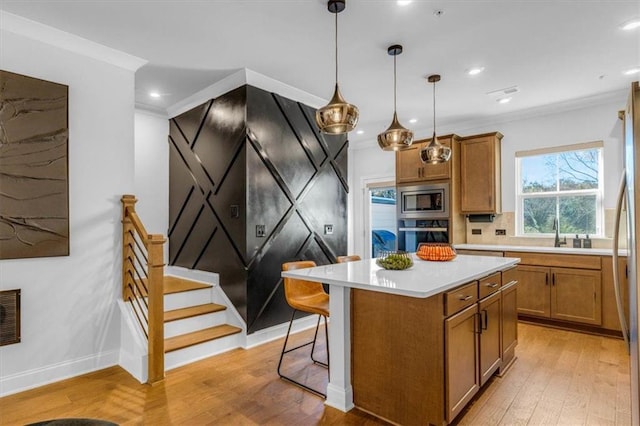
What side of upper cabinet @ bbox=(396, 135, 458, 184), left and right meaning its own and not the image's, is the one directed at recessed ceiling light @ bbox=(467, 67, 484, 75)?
front

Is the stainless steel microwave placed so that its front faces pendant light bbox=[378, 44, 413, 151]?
yes

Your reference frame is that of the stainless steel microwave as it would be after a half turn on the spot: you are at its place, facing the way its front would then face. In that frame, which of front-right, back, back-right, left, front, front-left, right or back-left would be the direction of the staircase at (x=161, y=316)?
back-left

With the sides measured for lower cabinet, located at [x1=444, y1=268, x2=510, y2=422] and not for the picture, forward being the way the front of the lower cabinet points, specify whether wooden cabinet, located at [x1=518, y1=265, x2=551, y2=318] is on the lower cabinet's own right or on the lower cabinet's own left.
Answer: on the lower cabinet's own left

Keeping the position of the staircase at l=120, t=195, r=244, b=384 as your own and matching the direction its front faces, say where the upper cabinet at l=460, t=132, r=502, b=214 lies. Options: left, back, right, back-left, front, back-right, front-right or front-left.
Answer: front-left

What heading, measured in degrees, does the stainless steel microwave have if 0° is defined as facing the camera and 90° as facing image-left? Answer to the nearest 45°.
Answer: approximately 0°

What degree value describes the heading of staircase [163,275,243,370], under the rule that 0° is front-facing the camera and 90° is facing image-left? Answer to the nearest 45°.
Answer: approximately 315°

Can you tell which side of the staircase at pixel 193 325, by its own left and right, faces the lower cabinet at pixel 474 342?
front

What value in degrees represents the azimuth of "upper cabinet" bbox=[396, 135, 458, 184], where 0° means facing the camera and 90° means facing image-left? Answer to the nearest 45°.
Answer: approximately 0°

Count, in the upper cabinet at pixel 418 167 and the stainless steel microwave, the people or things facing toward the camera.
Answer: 2

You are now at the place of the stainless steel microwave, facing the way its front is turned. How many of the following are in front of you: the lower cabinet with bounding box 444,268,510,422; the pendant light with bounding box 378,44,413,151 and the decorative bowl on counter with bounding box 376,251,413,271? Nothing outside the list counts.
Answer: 3
